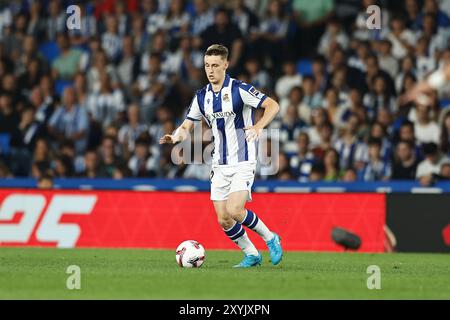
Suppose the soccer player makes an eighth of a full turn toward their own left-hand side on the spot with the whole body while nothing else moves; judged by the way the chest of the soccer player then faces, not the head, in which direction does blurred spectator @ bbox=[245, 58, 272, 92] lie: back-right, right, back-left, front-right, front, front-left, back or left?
back

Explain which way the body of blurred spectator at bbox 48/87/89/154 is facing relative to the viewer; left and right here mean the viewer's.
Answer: facing the viewer

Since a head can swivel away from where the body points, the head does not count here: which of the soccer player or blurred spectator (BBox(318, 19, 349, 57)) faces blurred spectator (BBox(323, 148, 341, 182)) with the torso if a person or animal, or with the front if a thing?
blurred spectator (BBox(318, 19, 349, 57))

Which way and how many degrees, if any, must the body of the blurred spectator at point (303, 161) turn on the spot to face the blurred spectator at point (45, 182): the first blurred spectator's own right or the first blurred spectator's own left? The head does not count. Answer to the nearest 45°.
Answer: approximately 90° to the first blurred spectator's own right

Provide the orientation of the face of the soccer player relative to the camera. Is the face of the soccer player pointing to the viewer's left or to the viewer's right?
to the viewer's left

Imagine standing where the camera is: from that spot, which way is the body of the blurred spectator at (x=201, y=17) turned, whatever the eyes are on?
toward the camera

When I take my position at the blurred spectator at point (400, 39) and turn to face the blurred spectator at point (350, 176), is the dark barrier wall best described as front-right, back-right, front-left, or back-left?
front-left

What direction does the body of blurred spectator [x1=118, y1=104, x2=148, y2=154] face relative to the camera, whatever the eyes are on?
toward the camera

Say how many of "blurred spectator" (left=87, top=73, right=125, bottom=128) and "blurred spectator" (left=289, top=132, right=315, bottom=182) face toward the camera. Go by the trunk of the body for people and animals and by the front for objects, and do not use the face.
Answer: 2

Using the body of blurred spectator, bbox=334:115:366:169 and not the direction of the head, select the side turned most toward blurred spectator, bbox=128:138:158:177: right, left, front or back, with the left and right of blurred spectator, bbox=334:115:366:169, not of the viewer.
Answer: right

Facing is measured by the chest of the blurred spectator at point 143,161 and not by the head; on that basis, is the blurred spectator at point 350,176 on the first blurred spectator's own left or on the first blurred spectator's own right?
on the first blurred spectator's own left

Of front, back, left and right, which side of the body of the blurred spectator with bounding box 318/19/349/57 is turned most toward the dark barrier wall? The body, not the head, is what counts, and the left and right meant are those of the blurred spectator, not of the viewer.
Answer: front

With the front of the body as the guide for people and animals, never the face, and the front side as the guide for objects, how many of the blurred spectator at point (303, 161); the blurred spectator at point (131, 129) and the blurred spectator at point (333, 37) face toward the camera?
3

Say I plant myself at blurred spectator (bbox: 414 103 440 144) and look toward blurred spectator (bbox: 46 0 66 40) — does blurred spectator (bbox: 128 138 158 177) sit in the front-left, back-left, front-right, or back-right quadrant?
front-left
